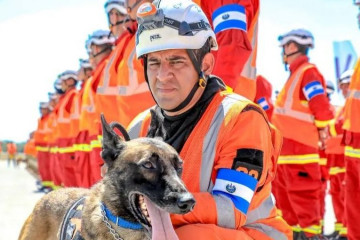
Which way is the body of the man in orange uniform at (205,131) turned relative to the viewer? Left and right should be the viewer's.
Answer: facing the viewer and to the left of the viewer

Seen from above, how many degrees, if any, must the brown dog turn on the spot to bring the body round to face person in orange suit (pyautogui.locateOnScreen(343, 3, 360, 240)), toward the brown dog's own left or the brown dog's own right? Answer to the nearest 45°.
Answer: approximately 90° to the brown dog's own left

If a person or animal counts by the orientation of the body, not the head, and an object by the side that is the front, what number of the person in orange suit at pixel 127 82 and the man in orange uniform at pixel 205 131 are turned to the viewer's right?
0

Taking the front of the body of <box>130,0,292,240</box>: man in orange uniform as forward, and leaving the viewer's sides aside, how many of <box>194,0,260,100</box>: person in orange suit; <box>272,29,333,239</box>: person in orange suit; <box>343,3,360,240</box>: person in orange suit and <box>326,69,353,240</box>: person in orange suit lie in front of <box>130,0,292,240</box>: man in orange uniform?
0

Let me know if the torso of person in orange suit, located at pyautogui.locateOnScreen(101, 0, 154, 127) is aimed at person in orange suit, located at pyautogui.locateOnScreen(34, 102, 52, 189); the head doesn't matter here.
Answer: no

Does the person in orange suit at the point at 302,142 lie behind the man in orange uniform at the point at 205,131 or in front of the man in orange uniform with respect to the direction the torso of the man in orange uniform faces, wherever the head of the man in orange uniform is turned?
behind

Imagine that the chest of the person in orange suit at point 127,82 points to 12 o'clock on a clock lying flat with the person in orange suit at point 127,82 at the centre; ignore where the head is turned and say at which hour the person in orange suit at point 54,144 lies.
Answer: the person in orange suit at point 54,144 is roughly at 4 o'clock from the person in orange suit at point 127,82.

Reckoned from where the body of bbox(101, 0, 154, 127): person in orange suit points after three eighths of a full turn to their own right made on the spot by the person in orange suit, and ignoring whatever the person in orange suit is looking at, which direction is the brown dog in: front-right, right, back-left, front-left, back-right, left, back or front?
back

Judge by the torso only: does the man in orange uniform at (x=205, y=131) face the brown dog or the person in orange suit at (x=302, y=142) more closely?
the brown dog

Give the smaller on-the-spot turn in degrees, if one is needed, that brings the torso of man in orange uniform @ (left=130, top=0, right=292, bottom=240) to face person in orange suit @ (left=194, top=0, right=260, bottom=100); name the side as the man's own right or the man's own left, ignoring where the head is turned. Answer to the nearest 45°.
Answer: approximately 135° to the man's own right

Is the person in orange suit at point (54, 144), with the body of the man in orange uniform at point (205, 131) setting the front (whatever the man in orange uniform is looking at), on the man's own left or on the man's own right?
on the man's own right

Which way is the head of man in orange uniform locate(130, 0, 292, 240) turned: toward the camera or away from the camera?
toward the camera

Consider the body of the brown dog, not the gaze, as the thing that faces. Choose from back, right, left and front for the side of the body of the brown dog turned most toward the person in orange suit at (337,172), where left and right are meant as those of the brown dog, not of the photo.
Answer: left

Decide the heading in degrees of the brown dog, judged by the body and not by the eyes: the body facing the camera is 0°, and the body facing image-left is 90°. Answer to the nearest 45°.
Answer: approximately 315°

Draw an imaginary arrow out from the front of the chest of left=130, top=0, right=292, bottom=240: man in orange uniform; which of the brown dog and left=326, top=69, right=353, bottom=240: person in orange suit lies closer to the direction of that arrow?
the brown dog

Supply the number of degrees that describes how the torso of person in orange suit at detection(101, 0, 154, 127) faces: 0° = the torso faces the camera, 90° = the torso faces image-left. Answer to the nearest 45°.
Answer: approximately 45°

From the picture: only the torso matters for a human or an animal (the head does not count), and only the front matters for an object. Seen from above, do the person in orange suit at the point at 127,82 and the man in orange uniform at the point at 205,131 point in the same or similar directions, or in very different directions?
same or similar directions
